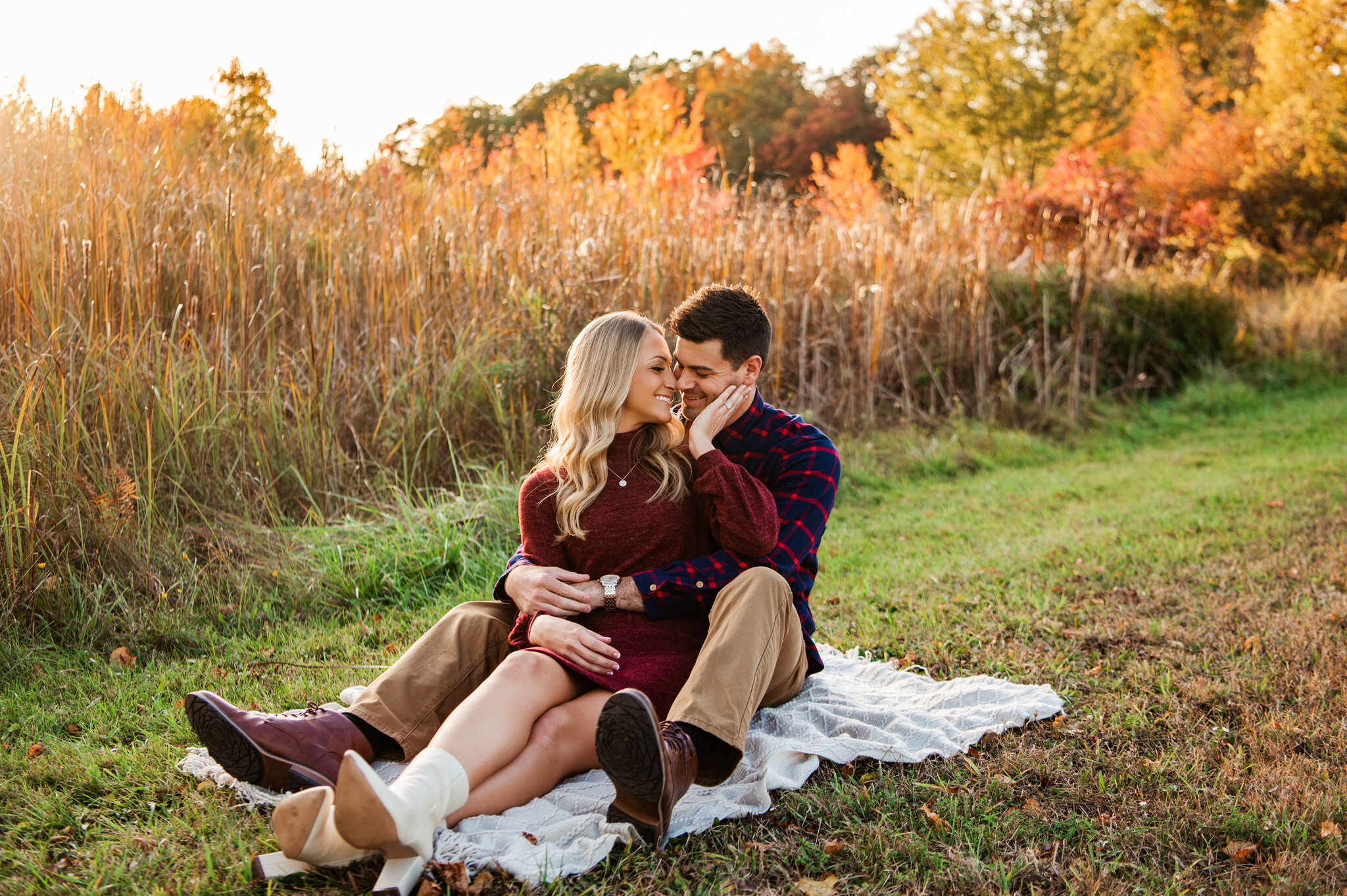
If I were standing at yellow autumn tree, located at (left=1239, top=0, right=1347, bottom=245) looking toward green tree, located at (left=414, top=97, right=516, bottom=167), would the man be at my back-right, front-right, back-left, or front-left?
back-left

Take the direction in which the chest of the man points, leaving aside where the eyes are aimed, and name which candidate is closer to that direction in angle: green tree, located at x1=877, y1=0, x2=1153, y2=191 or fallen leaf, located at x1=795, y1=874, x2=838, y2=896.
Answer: the fallen leaf

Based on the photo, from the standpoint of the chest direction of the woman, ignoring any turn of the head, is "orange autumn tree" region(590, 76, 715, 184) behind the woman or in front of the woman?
behind

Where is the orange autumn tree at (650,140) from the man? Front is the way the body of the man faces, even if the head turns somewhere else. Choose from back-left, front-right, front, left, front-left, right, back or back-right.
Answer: back-right

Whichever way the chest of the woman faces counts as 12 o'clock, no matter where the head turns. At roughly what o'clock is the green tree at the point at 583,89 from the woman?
The green tree is roughly at 6 o'clock from the woman.

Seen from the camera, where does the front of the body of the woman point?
toward the camera

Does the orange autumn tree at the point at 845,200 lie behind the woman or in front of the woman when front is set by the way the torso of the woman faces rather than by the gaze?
behind

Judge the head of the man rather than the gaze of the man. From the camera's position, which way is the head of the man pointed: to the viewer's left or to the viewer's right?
to the viewer's left

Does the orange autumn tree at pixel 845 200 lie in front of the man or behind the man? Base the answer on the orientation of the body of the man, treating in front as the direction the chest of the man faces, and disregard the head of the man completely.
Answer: behind

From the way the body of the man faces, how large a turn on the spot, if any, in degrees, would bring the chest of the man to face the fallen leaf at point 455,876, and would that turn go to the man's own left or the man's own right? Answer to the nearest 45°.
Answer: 0° — they already face it

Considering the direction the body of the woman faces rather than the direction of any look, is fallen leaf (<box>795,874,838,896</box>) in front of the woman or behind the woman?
in front

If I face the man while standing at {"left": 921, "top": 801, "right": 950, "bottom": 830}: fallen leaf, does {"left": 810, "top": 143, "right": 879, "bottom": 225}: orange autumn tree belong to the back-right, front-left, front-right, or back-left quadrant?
front-right

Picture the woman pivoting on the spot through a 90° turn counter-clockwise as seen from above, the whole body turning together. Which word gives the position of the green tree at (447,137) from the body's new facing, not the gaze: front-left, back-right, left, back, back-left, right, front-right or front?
left

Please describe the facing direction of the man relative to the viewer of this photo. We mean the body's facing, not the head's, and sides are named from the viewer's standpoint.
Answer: facing the viewer and to the left of the viewer
